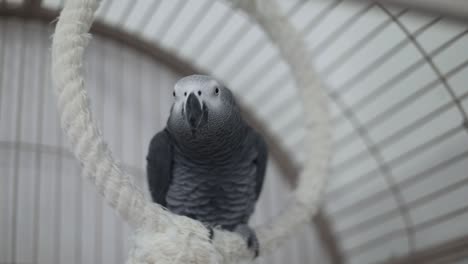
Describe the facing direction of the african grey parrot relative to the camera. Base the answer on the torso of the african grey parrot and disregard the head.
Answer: toward the camera
